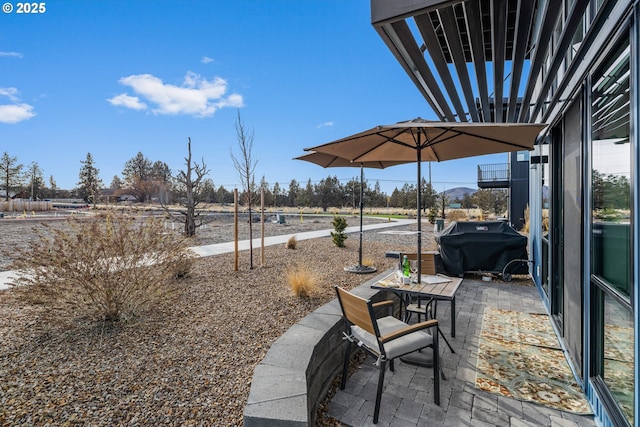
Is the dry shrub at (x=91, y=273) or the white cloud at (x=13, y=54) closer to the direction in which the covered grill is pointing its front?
the dry shrub

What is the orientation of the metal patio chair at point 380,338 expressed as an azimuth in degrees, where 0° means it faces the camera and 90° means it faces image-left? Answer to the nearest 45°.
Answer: approximately 225°

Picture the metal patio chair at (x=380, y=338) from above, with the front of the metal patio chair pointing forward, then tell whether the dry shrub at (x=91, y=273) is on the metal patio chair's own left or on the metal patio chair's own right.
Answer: on the metal patio chair's own left

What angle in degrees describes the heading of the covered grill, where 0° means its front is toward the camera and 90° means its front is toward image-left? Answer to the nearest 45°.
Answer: approximately 0°

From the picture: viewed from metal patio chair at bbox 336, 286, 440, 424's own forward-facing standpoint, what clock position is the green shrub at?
The green shrub is roughly at 10 o'clock from the metal patio chair.

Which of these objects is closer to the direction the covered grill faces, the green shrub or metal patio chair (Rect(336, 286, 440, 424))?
the metal patio chair

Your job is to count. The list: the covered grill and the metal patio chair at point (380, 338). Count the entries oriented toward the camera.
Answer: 1
